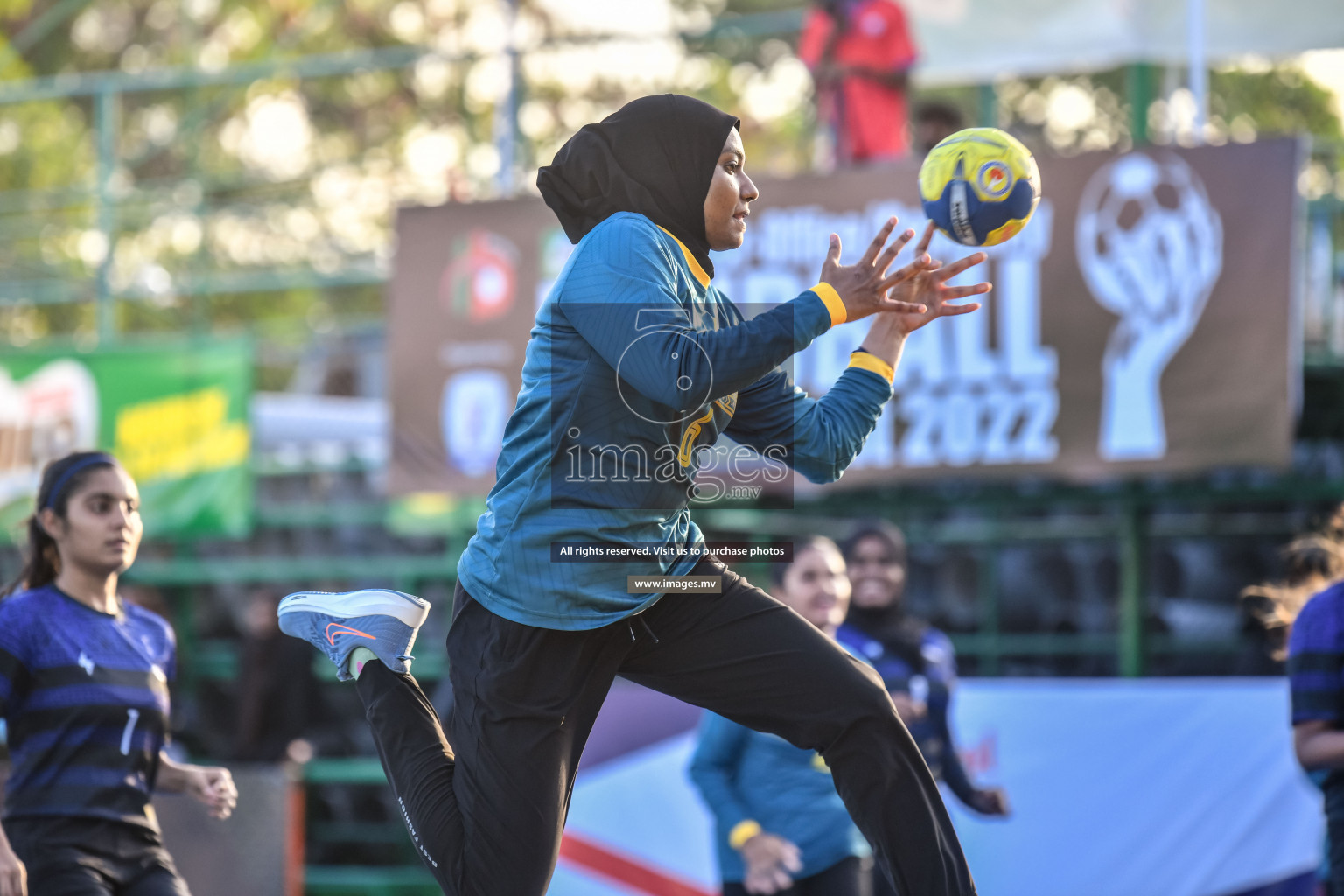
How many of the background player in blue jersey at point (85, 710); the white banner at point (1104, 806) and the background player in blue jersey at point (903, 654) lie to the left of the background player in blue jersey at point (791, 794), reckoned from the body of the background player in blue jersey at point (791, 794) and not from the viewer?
2

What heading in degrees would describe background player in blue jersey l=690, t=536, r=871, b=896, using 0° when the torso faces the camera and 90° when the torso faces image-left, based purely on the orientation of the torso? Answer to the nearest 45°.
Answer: approximately 315°

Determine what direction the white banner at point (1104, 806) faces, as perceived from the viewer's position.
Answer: facing the viewer

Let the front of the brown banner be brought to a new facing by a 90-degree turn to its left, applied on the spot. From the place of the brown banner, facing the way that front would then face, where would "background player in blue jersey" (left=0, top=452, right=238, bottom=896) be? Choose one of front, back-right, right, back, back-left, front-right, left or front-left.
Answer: back-right

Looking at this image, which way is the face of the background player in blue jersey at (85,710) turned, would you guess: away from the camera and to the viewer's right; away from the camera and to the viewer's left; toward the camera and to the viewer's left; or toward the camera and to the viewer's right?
toward the camera and to the viewer's right

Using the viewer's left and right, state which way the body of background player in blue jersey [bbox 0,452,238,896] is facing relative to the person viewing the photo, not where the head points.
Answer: facing the viewer and to the right of the viewer

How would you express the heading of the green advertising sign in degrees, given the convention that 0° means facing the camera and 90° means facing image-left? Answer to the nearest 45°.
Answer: approximately 0°

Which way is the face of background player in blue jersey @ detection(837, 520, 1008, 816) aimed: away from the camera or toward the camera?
toward the camera

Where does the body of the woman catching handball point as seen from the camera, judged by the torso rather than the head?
to the viewer's right

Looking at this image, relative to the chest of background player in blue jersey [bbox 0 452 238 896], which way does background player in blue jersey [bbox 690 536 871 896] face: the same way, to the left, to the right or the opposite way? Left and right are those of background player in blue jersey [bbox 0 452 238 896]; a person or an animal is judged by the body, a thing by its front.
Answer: the same way

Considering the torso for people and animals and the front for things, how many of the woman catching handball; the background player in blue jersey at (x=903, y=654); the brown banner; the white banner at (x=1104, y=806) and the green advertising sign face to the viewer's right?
1

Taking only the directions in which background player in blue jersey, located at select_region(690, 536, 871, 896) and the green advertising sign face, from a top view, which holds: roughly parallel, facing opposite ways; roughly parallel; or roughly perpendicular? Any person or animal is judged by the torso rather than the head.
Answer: roughly parallel

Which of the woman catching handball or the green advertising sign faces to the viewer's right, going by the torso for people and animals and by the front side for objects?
the woman catching handball

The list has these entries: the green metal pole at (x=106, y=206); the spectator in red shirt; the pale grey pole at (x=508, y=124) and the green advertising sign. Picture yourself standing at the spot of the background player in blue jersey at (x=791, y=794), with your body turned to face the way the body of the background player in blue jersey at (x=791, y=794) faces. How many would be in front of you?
0

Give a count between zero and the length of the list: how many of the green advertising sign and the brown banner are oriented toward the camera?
2

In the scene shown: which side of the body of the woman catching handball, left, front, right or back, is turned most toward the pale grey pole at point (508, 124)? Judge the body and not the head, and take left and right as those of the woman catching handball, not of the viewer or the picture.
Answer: left

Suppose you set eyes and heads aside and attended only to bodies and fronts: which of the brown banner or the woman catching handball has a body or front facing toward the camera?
the brown banner

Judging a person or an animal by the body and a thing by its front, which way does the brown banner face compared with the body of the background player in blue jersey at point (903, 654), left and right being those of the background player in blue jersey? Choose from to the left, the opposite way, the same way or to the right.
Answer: the same way

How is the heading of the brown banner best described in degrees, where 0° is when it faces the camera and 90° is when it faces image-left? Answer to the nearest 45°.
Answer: approximately 0°
